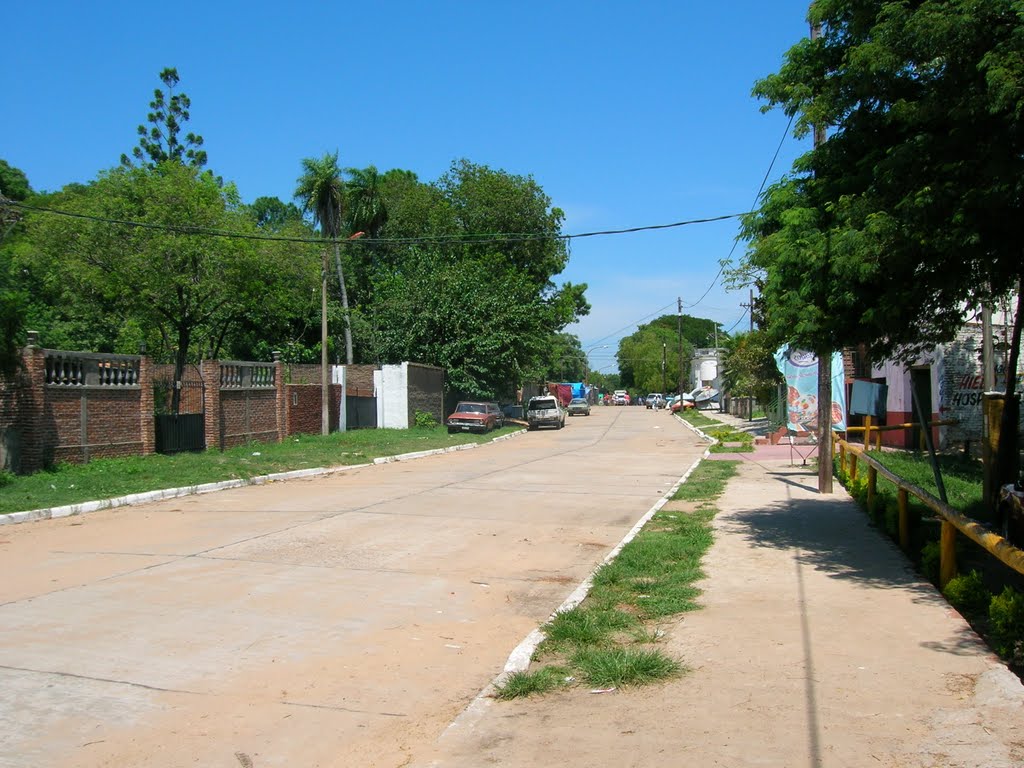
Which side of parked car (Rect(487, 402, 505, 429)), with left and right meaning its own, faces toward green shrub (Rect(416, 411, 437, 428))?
right

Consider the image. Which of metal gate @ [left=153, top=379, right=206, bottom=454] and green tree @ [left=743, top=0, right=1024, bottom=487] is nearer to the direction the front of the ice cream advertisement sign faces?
the green tree

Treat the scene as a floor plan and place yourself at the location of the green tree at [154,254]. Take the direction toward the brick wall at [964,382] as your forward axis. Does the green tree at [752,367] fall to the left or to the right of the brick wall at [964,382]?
left

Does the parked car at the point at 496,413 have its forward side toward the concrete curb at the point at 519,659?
yes

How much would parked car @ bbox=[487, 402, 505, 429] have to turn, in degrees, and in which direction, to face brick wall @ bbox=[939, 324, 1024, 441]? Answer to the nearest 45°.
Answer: approximately 45° to its left

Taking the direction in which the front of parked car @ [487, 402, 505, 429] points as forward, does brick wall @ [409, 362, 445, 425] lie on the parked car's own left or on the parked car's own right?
on the parked car's own right

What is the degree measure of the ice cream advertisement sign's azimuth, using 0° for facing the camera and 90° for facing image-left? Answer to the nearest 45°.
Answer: approximately 0°

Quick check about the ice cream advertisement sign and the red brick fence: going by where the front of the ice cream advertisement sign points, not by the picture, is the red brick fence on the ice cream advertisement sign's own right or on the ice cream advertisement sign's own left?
on the ice cream advertisement sign's own right

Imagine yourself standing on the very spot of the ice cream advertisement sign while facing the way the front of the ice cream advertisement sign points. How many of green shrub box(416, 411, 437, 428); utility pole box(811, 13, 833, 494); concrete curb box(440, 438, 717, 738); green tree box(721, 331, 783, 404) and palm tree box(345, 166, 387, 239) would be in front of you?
2

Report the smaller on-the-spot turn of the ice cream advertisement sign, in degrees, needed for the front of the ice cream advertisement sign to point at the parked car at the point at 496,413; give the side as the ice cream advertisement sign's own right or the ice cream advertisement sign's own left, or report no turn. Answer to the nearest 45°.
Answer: approximately 135° to the ice cream advertisement sign's own right

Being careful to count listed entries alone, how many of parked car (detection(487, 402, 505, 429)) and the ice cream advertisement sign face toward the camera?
2

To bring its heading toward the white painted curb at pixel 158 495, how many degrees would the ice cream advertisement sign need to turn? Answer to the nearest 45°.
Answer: approximately 45° to its right
